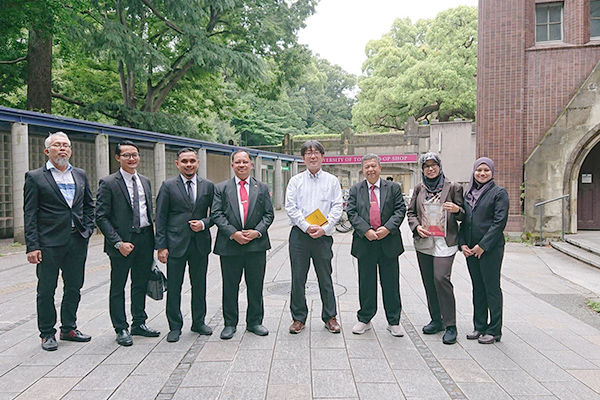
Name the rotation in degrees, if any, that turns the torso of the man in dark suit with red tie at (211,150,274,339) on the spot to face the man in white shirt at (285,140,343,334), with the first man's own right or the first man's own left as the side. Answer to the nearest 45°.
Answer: approximately 90° to the first man's own left

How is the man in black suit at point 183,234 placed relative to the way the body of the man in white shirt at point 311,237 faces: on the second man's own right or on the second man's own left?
on the second man's own right

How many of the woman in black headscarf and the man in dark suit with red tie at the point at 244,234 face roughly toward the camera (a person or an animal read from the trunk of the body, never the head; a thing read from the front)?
2

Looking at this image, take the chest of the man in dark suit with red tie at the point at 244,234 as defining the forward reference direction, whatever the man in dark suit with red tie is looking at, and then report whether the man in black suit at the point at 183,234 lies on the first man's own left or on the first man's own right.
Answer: on the first man's own right

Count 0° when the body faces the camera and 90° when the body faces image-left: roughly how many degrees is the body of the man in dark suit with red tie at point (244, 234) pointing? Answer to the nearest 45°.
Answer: approximately 0°

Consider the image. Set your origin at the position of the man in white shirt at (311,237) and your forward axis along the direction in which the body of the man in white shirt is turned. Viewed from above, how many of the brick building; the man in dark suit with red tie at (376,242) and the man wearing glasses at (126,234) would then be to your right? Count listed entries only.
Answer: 1

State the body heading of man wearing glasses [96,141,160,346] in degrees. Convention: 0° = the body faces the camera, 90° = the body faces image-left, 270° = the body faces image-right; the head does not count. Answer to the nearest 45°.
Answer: approximately 315°

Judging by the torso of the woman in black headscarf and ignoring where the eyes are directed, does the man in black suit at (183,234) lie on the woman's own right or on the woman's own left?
on the woman's own right
